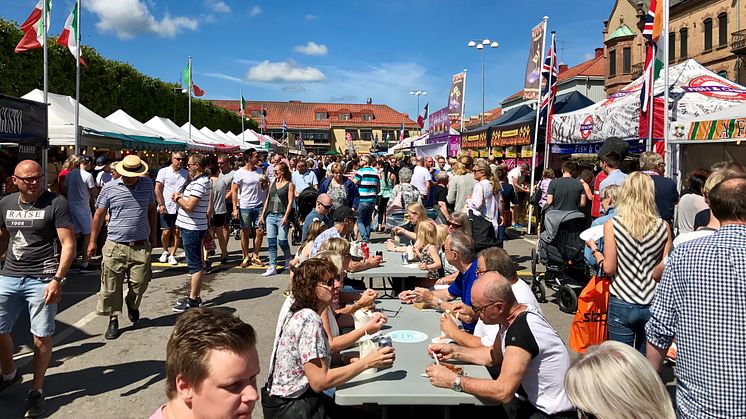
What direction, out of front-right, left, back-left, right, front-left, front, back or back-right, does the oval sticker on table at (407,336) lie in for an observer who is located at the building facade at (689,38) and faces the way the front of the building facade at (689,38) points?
front-left

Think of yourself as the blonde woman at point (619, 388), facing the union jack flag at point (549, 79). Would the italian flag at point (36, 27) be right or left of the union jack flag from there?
left

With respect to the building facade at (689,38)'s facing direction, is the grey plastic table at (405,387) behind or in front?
in front

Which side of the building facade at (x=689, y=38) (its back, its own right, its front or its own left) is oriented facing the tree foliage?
front

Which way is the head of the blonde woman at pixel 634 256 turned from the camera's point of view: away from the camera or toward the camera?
away from the camera

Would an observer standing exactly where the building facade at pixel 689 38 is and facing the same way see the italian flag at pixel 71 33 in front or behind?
in front

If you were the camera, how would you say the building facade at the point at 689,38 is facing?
facing the viewer and to the left of the viewer

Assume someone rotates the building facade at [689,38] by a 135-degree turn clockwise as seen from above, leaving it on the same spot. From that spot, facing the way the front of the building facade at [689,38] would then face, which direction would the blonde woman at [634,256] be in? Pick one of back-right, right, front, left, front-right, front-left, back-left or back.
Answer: back

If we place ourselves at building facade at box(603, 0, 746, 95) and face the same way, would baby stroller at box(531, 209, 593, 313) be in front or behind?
in front
